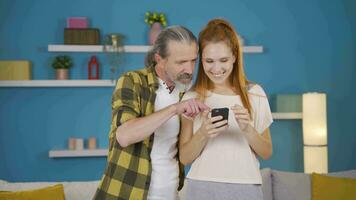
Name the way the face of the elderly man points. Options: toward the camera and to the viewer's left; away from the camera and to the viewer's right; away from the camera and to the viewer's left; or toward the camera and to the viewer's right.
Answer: toward the camera and to the viewer's right

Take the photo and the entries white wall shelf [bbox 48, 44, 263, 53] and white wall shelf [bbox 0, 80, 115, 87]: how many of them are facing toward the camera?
2

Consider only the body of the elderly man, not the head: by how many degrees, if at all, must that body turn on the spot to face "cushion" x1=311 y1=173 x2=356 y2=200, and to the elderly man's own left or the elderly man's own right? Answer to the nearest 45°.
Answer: approximately 90° to the elderly man's own left

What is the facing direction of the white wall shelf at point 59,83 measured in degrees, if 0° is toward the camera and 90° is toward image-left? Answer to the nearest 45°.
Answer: approximately 0°

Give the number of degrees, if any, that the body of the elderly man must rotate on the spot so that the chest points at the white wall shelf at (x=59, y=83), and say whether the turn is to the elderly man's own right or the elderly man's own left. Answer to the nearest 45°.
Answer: approximately 135° to the elderly man's own left

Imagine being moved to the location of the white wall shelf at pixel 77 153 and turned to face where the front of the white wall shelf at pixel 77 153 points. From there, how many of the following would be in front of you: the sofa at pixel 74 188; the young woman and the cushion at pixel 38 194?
3

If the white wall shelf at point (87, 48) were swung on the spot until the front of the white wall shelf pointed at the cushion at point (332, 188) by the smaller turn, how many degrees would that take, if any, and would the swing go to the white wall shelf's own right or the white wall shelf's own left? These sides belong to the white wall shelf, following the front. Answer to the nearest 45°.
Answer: approximately 45° to the white wall shelf's own left

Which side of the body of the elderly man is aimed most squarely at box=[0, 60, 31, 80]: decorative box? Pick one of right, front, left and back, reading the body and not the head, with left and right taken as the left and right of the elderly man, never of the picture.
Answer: back

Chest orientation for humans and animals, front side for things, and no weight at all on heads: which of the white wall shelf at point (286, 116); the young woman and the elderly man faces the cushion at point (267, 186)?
the white wall shelf

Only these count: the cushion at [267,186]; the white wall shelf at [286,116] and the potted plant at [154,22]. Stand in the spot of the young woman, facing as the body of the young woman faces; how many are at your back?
3

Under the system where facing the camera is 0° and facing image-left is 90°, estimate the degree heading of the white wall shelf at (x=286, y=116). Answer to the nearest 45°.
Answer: approximately 0°

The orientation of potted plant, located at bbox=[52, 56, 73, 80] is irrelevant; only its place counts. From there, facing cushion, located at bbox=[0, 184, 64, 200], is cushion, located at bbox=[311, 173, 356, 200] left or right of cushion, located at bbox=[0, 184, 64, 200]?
left
